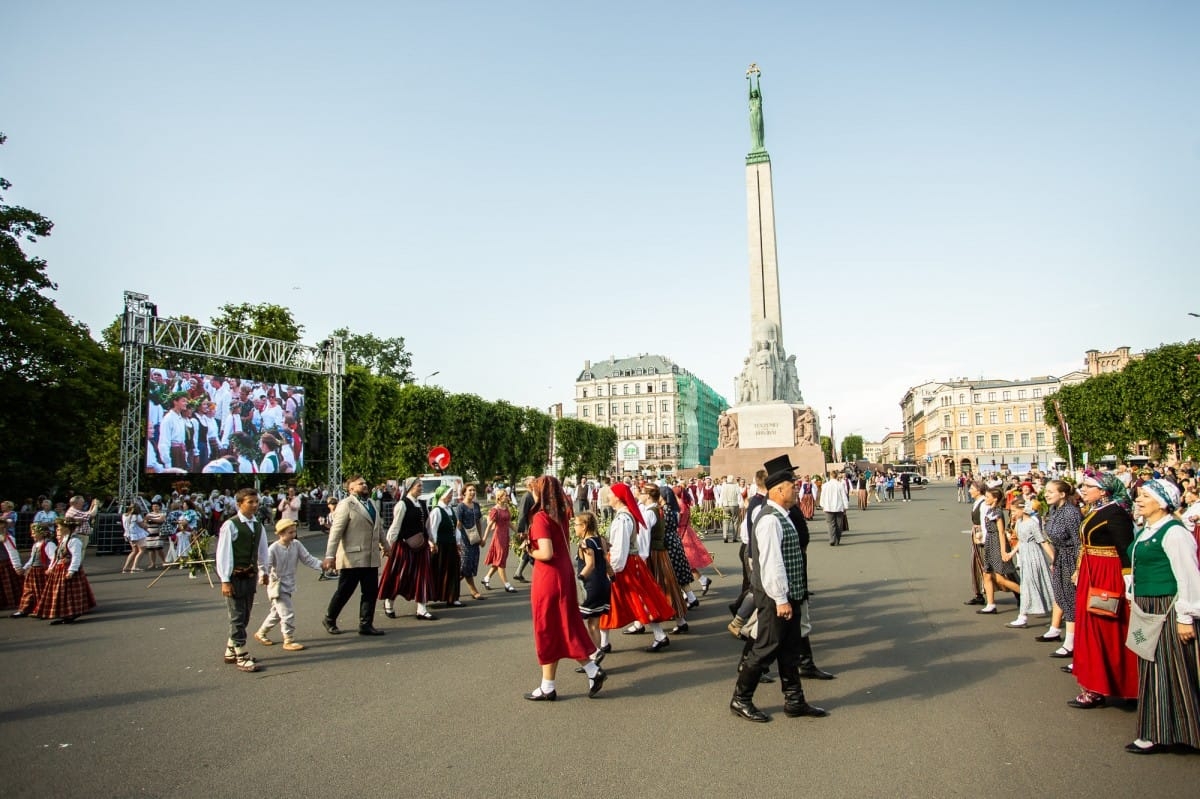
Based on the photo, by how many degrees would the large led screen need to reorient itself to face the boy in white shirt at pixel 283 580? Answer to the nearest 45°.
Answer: approximately 45° to its right

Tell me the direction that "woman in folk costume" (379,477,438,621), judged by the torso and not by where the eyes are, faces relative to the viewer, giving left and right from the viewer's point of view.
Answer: facing to the right of the viewer

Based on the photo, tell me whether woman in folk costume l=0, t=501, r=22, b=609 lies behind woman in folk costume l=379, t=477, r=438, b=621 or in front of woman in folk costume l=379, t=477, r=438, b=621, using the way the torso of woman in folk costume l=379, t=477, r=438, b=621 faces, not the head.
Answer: behind

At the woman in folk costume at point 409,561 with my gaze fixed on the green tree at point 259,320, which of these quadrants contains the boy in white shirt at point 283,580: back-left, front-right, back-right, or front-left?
back-left

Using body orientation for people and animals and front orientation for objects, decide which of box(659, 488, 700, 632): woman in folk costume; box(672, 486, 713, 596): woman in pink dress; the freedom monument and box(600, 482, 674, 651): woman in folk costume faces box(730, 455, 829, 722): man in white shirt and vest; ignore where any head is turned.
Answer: the freedom monument

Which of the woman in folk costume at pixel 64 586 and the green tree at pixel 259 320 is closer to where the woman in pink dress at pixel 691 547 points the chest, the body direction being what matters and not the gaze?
the woman in folk costume

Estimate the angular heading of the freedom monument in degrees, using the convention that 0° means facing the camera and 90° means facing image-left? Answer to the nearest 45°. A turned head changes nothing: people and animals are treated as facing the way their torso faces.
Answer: approximately 0°

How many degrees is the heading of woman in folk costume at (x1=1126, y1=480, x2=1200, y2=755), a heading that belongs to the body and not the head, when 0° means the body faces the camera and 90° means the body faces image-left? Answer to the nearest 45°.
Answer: approximately 45°
